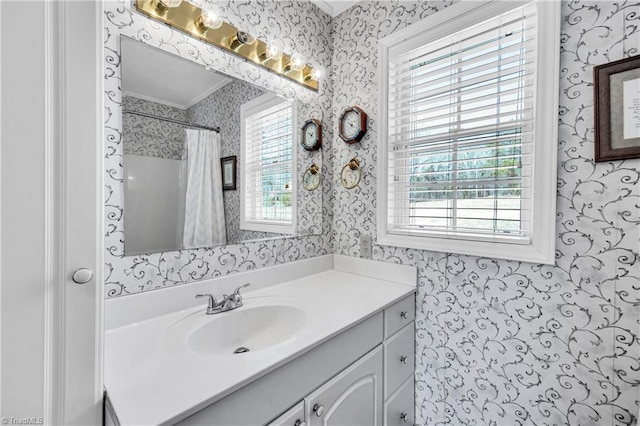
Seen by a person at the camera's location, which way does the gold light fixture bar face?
facing the viewer and to the right of the viewer

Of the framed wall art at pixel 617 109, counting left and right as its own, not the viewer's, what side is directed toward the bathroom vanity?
front

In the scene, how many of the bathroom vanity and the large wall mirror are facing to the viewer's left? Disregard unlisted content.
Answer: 0

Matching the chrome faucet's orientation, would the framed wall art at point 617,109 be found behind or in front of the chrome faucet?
in front

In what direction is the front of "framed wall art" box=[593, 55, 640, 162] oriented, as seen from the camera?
facing the viewer and to the left of the viewer

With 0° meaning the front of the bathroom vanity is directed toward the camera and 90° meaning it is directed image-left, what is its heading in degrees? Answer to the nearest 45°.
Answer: approximately 315°

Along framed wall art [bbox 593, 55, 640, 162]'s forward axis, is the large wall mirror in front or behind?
in front
